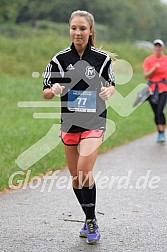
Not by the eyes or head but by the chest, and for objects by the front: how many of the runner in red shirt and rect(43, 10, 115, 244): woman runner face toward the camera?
2

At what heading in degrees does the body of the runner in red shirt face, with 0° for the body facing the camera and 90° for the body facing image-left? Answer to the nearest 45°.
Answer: approximately 0°

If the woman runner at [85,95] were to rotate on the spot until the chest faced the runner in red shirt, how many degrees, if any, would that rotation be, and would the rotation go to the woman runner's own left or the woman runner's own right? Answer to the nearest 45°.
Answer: approximately 180°

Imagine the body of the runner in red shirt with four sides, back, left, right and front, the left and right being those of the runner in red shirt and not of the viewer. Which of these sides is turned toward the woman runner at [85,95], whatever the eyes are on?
front
